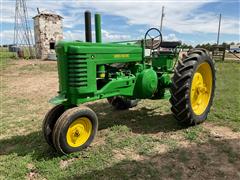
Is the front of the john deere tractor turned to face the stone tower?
no

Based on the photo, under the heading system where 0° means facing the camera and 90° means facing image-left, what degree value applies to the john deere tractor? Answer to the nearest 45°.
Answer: approximately 45°
